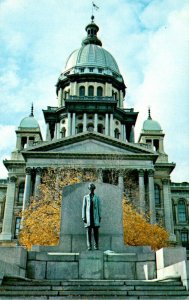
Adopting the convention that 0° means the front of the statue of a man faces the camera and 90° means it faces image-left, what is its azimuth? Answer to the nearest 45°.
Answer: approximately 0°

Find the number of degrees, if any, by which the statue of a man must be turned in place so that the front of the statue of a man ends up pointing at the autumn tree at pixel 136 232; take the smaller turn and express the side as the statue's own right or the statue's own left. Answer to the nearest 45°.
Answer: approximately 180°
